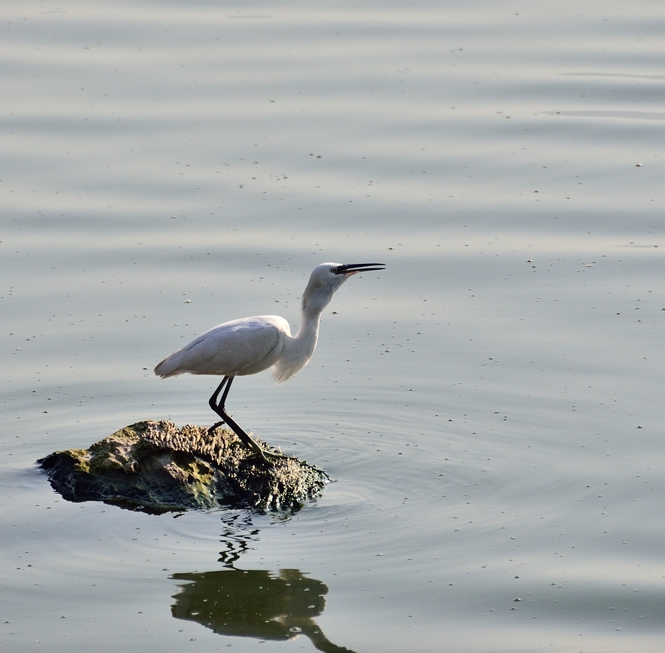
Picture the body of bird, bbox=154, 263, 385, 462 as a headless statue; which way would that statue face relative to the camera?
to the viewer's right
